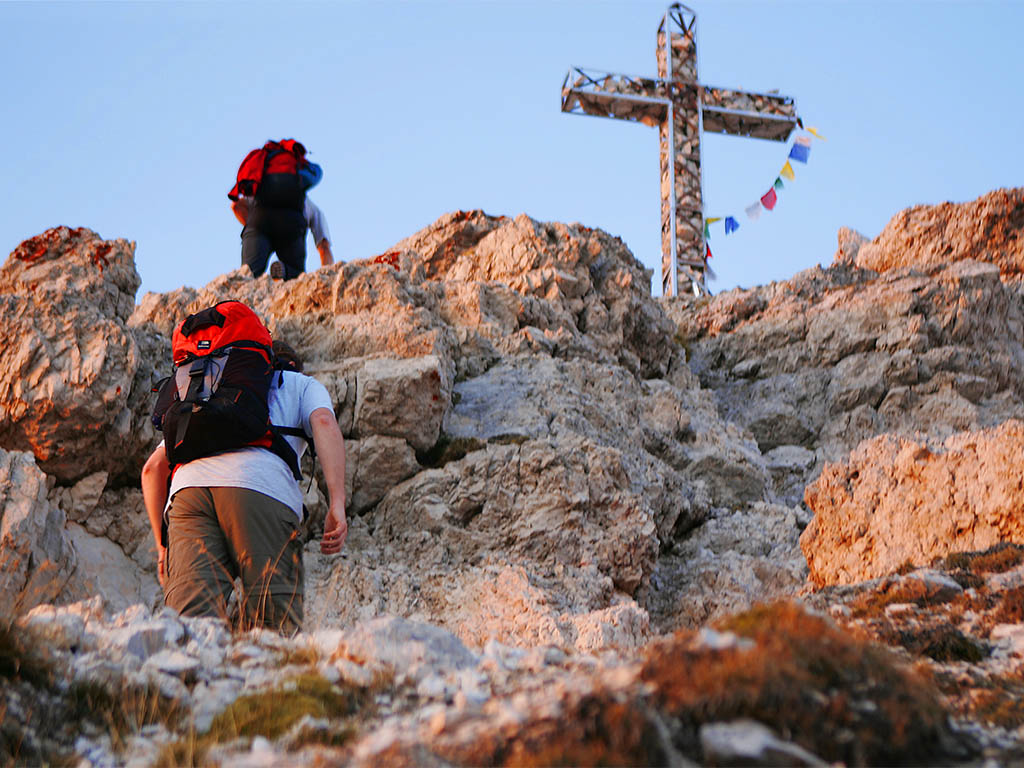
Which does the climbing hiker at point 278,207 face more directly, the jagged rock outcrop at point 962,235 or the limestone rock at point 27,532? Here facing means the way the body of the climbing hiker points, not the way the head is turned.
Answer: the jagged rock outcrop

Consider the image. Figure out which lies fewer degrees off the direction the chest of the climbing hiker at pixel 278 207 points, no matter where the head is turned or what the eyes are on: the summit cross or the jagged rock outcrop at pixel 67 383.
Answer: the summit cross

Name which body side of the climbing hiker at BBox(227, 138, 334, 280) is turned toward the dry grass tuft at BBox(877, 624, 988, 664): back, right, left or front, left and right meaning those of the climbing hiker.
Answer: back

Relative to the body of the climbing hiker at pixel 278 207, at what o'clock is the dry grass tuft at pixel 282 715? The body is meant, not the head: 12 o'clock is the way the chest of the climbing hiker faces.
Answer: The dry grass tuft is roughly at 6 o'clock from the climbing hiker.

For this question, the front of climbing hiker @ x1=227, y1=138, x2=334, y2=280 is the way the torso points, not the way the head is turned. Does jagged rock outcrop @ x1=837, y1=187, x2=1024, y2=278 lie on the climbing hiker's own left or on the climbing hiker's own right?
on the climbing hiker's own right

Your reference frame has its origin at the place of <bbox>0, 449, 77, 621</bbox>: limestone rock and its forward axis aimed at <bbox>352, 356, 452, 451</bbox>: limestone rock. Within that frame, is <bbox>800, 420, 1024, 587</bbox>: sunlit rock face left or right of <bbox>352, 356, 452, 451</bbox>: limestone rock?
right

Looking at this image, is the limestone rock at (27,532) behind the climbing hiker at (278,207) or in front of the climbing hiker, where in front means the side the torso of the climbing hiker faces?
behind

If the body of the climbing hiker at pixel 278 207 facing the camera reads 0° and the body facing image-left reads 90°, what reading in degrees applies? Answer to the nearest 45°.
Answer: approximately 180°

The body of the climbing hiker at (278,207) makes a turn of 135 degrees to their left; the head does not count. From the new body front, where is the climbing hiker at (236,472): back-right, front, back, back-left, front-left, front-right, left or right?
front-left

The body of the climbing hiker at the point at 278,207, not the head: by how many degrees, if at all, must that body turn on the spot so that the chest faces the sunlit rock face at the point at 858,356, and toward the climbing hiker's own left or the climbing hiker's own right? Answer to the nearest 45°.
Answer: approximately 90° to the climbing hiker's own right
